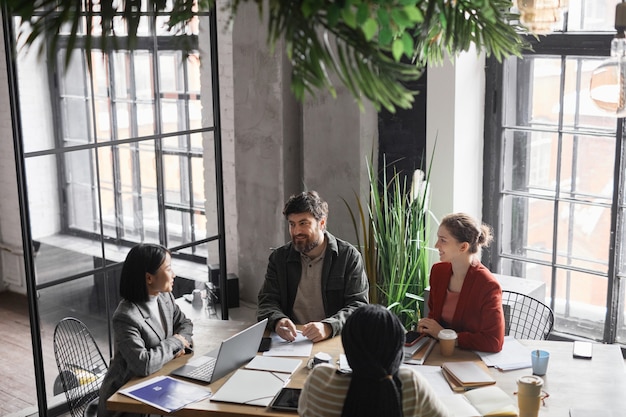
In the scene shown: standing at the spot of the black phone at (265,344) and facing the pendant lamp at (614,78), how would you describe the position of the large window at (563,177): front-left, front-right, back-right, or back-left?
front-left

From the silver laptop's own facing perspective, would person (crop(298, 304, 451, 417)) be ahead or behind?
behind

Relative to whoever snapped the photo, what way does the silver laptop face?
facing away from the viewer and to the left of the viewer

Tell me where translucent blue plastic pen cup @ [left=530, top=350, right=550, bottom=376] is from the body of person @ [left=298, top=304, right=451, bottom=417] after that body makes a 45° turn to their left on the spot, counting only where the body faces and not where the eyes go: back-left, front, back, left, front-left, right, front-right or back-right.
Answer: right

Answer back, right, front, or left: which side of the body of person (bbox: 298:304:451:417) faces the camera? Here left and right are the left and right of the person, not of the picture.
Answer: back

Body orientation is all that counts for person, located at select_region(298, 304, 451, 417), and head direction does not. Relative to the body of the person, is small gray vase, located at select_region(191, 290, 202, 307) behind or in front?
in front

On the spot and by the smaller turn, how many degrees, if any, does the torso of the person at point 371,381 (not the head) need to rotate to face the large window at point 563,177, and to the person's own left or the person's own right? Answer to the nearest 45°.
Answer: approximately 45° to the person's own right

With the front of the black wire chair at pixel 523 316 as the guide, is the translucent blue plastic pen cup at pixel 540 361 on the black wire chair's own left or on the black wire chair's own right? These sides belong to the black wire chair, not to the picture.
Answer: on the black wire chair's own left

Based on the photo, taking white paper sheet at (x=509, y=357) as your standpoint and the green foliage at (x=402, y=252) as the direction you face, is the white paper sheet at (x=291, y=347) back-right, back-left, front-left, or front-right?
front-left

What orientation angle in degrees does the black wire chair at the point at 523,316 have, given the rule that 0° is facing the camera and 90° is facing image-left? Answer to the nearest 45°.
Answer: approximately 45°

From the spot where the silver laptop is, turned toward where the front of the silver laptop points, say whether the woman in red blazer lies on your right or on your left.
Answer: on your right

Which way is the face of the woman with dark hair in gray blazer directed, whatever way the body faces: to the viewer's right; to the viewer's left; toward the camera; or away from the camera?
to the viewer's right

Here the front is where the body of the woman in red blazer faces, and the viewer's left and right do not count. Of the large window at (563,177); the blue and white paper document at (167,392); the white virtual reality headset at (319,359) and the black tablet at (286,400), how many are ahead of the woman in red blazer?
3

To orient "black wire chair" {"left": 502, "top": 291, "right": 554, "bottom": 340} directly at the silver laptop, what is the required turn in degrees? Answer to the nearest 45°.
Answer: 0° — it already faces it

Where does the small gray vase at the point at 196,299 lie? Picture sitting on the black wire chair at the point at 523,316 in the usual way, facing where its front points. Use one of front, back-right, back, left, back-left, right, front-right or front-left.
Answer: front-right

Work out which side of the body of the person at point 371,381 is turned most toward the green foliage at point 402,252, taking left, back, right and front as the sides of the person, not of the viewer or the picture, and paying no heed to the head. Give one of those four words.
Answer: front
